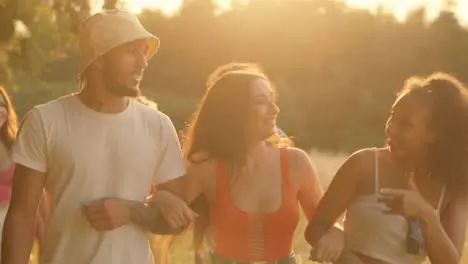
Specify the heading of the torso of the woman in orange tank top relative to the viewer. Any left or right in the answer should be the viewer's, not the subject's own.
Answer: facing the viewer

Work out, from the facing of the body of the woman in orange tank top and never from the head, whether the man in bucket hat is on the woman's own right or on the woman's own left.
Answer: on the woman's own right

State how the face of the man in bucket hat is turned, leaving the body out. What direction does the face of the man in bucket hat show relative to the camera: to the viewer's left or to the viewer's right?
to the viewer's right
